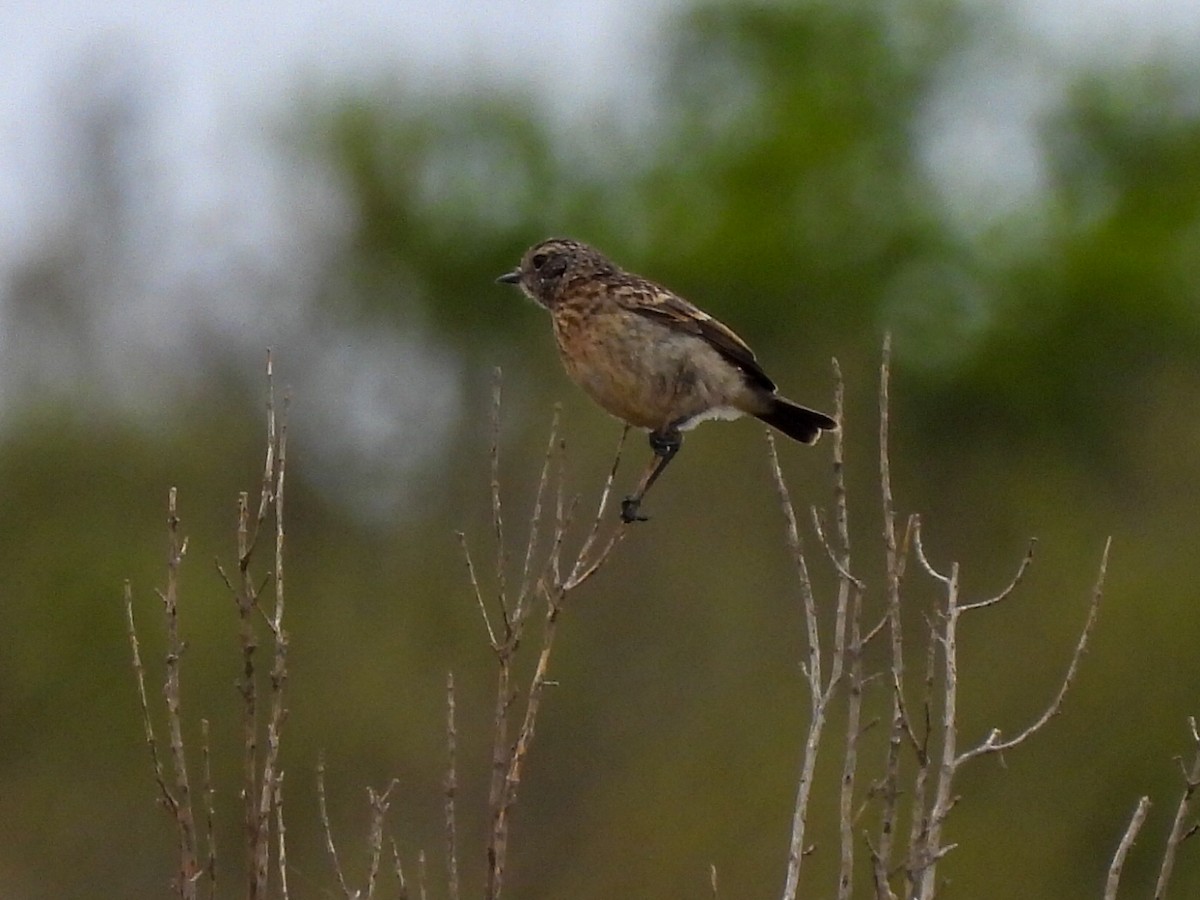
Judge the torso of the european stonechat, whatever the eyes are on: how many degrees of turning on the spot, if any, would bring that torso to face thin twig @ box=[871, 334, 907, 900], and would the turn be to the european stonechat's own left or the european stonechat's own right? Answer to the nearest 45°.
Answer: approximately 180°

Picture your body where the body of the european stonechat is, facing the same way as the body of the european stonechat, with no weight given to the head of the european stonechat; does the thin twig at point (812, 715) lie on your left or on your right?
on your left

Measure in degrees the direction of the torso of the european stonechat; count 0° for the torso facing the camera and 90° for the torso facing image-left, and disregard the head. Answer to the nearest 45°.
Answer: approximately 90°
